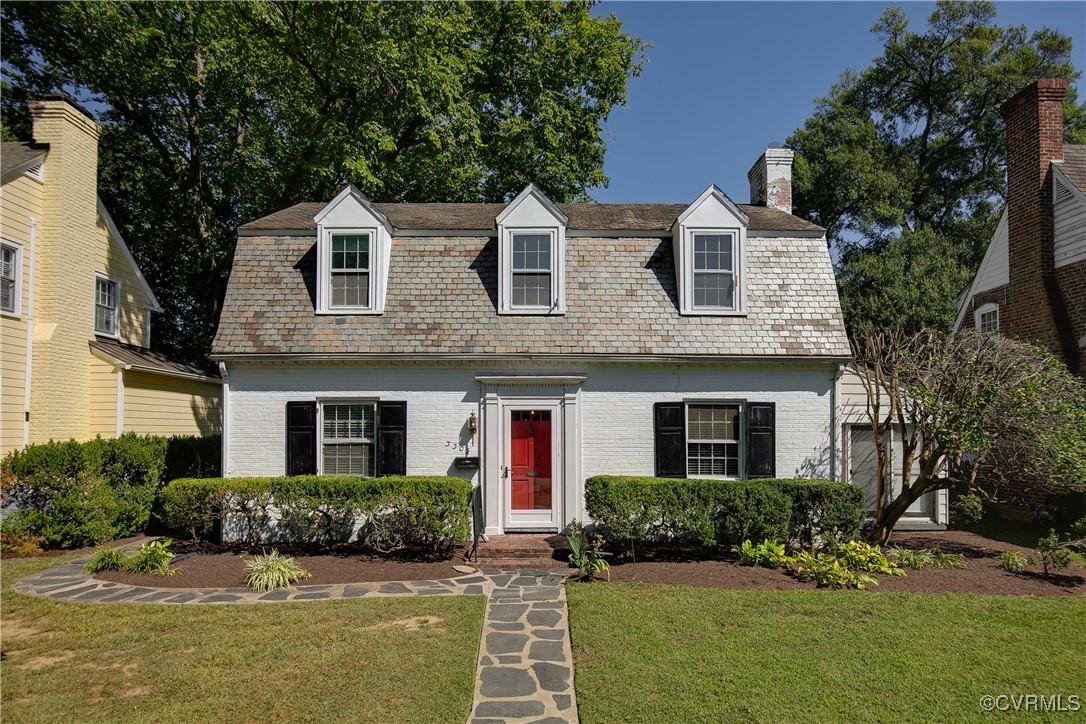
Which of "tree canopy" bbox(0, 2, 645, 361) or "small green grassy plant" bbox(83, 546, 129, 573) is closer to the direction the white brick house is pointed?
the small green grassy plant

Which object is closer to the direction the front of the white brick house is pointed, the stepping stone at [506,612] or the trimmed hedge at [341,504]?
the stepping stone

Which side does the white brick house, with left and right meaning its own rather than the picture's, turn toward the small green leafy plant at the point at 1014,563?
left

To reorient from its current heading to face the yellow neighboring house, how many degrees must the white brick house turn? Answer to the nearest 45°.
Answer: approximately 90° to its right

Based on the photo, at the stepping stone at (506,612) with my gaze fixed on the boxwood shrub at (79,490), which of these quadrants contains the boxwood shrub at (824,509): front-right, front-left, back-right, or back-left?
back-right

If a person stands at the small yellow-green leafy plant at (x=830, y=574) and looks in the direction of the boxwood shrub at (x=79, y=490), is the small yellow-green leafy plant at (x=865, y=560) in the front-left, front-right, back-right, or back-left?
back-right

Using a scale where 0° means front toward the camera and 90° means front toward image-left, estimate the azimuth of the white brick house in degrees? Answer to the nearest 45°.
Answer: approximately 0°

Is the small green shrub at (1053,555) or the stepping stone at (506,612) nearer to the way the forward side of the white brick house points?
the stepping stone

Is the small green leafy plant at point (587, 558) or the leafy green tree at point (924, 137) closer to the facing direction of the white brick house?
the small green leafy plant

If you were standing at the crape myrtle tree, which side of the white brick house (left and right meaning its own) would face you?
left
